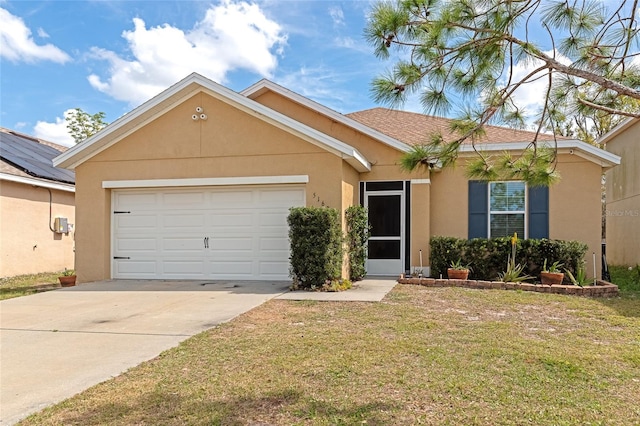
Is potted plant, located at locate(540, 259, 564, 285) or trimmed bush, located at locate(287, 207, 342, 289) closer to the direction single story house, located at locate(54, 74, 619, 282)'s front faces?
the trimmed bush

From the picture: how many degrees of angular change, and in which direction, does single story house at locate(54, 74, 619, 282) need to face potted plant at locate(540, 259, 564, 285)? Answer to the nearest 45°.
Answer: approximately 90° to its left

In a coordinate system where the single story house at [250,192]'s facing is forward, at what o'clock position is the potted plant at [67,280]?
The potted plant is roughly at 3 o'clock from the single story house.

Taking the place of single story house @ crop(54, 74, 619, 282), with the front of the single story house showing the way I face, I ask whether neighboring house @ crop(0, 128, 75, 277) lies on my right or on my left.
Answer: on my right

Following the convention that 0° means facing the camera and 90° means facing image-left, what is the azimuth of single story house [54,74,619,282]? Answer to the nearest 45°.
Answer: approximately 0°

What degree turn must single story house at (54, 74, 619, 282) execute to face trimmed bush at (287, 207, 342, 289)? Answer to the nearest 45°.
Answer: approximately 45° to its left

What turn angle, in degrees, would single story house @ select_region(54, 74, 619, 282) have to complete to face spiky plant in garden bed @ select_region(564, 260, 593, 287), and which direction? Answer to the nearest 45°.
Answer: approximately 90° to its left

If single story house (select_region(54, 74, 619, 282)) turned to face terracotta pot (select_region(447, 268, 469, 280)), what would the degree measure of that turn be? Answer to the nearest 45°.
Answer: approximately 90° to its left

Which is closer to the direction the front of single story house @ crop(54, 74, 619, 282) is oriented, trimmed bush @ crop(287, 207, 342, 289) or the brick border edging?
the trimmed bush
